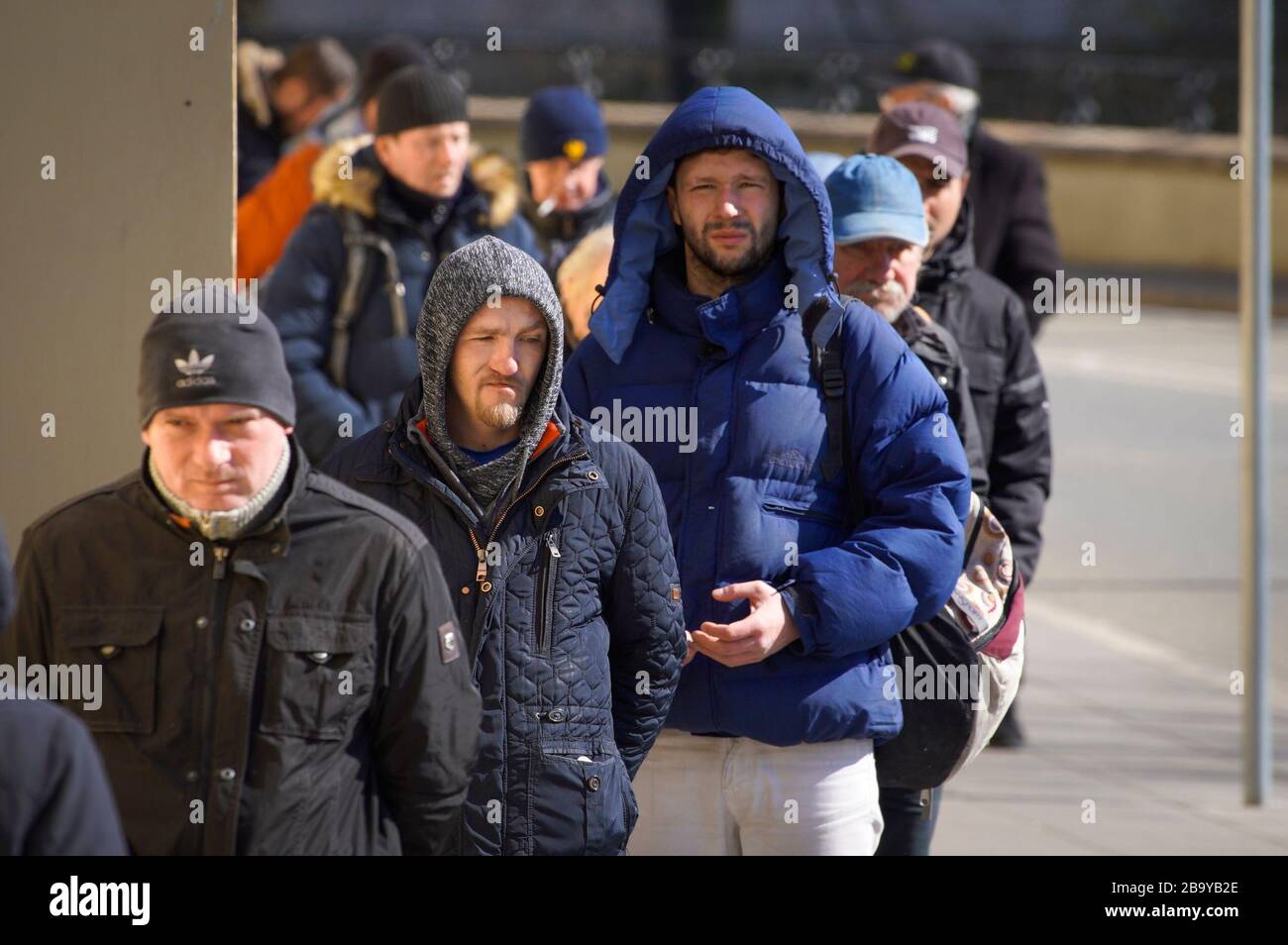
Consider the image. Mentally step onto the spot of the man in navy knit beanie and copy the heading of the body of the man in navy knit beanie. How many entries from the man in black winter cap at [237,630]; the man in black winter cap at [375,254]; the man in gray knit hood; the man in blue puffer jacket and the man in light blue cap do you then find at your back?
0

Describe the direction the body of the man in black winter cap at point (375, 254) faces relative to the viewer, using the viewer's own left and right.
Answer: facing the viewer and to the right of the viewer

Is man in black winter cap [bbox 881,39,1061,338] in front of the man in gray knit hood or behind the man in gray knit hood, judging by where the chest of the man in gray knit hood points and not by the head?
behind

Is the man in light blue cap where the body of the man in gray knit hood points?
no

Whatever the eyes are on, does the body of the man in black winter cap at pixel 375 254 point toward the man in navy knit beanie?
no

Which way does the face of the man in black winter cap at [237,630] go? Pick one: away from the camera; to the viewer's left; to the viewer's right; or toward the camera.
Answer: toward the camera

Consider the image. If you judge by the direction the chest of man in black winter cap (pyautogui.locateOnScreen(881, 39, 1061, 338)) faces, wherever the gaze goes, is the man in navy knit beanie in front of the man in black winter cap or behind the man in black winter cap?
in front

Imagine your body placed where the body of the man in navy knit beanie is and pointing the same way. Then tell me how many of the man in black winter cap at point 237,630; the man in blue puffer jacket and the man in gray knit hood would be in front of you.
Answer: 3

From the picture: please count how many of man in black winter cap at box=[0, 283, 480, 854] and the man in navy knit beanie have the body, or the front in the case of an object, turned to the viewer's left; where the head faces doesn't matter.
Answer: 0

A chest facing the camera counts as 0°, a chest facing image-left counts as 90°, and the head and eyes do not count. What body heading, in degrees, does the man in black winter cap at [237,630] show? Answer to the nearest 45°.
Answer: approximately 0°

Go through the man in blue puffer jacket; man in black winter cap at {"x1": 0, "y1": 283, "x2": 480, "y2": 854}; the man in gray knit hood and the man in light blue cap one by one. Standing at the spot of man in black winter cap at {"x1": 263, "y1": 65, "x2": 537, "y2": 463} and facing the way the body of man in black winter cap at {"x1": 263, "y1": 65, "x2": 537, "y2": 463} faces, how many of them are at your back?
0

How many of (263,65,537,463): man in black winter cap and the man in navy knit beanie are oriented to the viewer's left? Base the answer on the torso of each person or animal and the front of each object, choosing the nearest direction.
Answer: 0

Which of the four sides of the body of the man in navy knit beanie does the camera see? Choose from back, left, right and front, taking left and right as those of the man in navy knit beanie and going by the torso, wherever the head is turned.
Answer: front

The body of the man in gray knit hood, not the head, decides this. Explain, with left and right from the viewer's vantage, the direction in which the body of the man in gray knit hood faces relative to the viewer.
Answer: facing the viewer and to the left of the viewer

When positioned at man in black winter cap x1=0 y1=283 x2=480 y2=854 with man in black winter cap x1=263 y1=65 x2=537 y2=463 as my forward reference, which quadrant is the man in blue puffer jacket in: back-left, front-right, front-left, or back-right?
front-right
